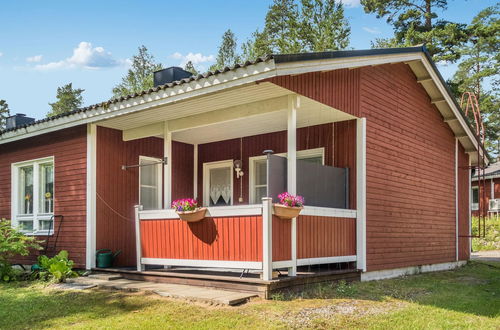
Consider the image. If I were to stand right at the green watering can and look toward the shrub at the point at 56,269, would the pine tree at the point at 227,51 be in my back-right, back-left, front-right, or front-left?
back-right

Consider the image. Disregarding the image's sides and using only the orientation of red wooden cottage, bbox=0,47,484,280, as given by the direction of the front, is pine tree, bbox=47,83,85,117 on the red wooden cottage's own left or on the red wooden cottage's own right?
on the red wooden cottage's own right

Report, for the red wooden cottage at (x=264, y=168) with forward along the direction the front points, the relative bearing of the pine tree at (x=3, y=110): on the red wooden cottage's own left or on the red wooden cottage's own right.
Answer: on the red wooden cottage's own right

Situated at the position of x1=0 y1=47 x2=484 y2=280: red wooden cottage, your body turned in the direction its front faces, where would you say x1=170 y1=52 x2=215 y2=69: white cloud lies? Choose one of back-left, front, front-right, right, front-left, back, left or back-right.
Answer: back-right

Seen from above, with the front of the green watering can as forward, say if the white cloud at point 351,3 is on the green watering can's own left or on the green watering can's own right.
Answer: on the green watering can's own left

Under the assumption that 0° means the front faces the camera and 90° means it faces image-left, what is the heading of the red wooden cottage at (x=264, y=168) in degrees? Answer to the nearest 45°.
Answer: approximately 45°
